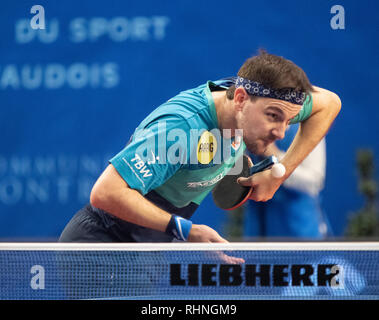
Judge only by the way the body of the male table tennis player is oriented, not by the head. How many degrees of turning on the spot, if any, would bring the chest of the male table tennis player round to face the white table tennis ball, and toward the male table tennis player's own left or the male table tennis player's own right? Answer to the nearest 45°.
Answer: approximately 90° to the male table tennis player's own left

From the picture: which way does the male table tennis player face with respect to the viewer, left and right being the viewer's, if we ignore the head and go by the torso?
facing the viewer and to the right of the viewer
